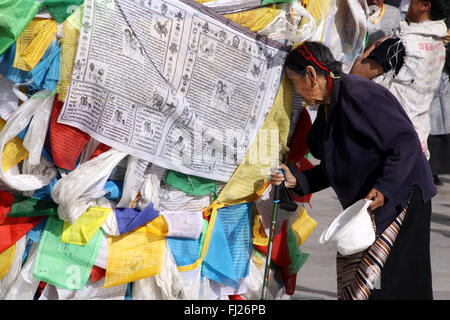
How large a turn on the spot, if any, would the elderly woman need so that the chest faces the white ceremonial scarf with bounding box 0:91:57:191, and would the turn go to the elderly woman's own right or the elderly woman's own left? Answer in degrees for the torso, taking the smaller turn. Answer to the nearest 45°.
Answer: approximately 45° to the elderly woman's own left

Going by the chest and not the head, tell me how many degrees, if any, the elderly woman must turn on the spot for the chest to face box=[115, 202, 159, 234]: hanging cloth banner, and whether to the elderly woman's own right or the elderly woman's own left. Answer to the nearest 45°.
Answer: approximately 45° to the elderly woman's own left

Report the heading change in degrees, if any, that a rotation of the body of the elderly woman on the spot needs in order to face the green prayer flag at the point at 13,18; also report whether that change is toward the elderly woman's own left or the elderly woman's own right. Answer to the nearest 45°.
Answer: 0° — they already face it

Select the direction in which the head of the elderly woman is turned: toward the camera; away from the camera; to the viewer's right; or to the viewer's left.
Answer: to the viewer's left

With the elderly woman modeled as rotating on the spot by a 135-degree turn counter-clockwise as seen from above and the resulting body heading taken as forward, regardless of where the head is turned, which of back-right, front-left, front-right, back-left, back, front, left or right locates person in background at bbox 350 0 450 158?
back-left

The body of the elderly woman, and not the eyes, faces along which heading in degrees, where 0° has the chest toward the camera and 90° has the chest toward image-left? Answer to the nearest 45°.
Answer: approximately 90°

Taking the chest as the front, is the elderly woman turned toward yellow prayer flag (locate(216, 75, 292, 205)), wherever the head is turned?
yes

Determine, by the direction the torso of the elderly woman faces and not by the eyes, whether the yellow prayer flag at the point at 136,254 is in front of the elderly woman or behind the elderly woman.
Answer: in front
